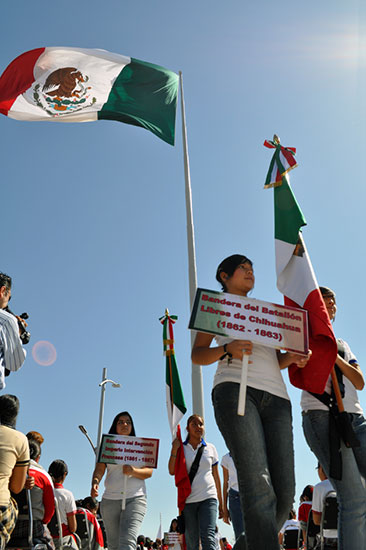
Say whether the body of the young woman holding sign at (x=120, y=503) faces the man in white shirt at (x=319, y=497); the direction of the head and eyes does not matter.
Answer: no

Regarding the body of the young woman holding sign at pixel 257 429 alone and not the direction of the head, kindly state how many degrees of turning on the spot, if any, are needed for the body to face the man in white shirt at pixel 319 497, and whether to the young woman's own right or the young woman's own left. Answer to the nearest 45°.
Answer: approximately 135° to the young woman's own left

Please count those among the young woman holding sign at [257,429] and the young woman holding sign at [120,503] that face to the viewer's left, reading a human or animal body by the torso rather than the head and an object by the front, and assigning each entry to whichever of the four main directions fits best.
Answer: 0

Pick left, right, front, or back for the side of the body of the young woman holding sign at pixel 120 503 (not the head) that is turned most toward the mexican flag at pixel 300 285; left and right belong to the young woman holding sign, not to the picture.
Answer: front

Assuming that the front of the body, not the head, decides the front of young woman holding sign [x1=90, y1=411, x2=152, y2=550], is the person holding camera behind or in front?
in front

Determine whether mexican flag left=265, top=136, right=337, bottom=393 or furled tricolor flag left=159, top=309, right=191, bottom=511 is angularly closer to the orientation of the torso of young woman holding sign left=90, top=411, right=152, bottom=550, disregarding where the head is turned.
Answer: the mexican flag

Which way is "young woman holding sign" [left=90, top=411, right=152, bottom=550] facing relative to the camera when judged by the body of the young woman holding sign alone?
toward the camera

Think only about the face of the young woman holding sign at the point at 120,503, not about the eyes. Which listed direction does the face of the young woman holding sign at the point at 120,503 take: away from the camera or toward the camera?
toward the camera
